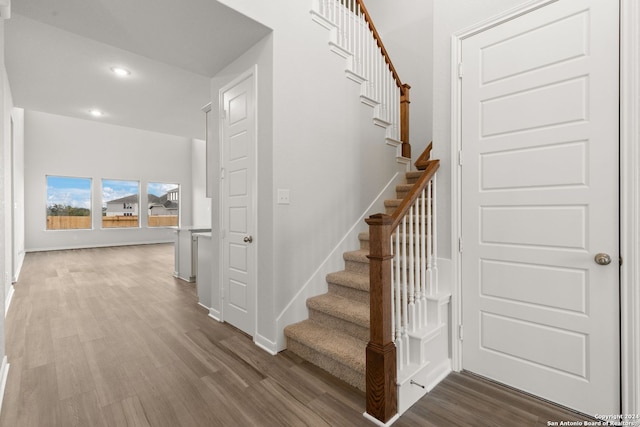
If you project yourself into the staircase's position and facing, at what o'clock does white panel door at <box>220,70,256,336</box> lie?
The white panel door is roughly at 2 o'clock from the staircase.

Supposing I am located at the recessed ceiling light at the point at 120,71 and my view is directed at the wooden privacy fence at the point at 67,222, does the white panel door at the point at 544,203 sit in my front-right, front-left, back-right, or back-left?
back-right

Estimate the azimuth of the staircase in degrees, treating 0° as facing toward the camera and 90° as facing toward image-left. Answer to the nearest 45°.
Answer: approximately 45°

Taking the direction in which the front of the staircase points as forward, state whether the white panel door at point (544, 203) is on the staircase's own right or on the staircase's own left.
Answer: on the staircase's own left

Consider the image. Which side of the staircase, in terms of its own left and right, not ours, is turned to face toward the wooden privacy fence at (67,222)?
right
